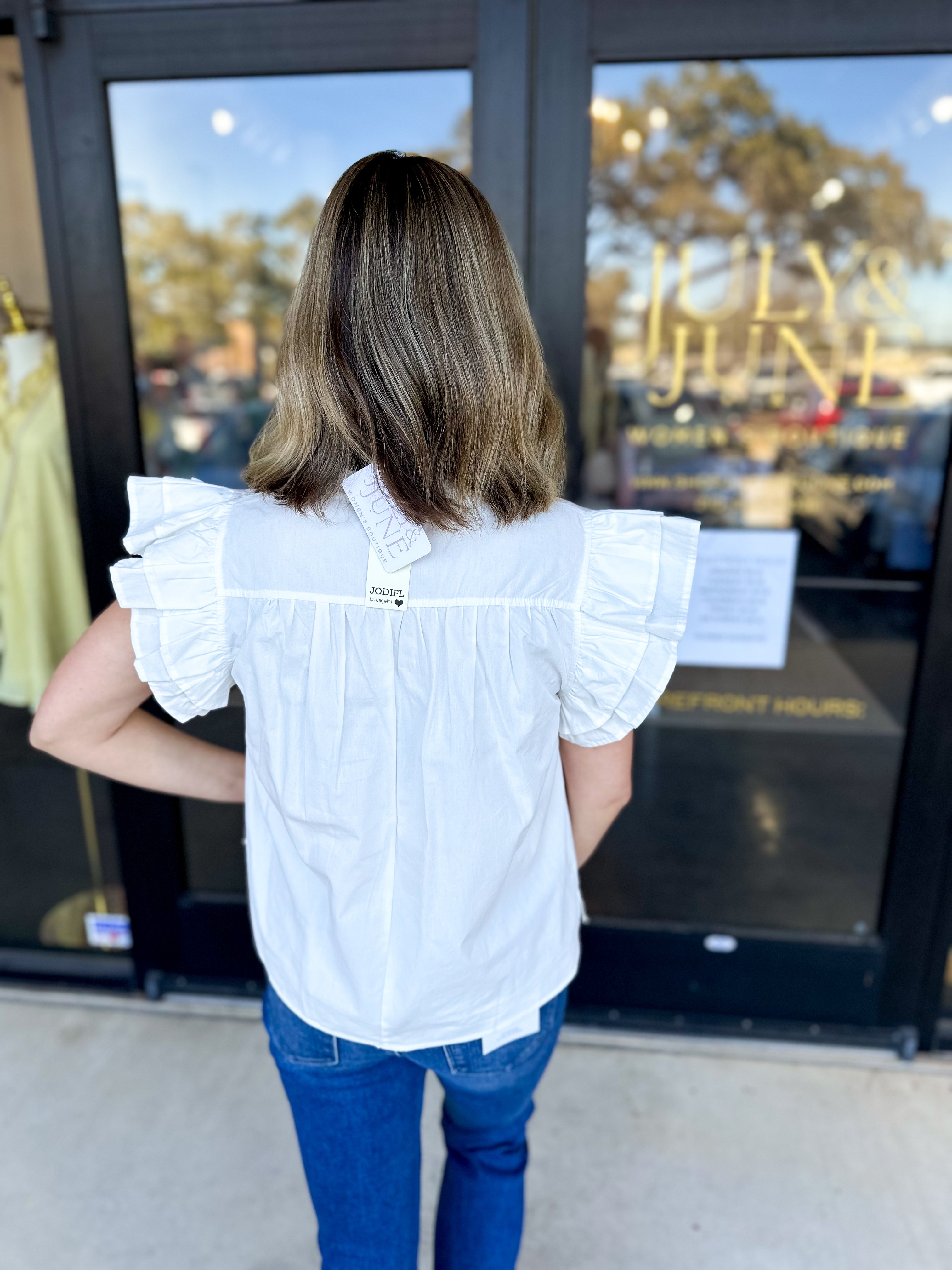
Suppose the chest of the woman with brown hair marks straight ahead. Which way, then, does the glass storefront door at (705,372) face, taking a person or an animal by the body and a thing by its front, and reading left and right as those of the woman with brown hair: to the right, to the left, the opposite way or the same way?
the opposite way

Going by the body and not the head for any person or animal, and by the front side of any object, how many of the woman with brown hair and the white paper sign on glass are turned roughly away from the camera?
1

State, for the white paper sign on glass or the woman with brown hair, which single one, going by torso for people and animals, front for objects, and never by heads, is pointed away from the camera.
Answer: the woman with brown hair

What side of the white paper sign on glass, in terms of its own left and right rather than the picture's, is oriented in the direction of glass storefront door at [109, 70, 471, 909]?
right

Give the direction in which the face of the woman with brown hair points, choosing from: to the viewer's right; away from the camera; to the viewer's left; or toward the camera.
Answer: away from the camera

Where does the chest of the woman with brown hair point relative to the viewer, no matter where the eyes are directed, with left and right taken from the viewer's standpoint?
facing away from the viewer

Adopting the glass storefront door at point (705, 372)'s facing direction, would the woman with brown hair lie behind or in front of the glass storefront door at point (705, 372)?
in front

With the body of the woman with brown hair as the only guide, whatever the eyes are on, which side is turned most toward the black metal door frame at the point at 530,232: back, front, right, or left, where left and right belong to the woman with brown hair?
front

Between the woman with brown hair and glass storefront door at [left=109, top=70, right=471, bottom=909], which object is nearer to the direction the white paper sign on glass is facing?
the woman with brown hair

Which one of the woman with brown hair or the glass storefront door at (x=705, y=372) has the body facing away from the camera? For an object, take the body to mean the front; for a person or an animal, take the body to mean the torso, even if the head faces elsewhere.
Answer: the woman with brown hair

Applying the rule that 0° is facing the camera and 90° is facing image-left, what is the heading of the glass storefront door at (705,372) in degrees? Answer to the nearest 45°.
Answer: approximately 0°

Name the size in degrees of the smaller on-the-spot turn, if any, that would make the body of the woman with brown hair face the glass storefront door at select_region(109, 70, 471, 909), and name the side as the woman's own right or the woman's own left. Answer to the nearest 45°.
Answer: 0° — they already face it

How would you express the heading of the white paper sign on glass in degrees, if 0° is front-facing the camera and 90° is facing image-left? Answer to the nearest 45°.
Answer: approximately 0°
